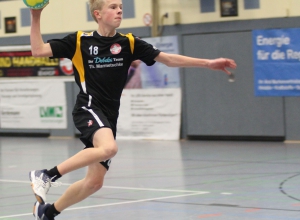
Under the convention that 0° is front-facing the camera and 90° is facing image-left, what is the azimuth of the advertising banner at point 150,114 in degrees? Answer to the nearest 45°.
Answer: approximately 0°

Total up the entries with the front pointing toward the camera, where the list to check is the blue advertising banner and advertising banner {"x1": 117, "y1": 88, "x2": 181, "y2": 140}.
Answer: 2

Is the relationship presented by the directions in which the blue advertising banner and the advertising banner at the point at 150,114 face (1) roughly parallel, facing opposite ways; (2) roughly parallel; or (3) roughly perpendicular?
roughly parallel

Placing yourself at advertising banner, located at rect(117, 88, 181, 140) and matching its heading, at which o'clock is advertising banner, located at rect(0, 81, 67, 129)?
advertising banner, located at rect(0, 81, 67, 129) is roughly at 4 o'clock from advertising banner, located at rect(117, 88, 181, 140).

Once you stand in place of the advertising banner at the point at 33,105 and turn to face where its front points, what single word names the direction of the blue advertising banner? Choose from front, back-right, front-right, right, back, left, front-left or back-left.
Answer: front-left

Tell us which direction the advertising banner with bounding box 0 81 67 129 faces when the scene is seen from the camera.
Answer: facing the viewer

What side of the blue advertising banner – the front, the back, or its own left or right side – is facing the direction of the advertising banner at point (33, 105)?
right

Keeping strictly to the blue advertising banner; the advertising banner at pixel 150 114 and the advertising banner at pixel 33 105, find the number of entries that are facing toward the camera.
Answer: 3

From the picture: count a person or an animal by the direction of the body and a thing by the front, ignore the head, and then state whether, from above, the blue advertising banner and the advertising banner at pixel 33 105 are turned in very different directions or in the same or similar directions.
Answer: same or similar directions
